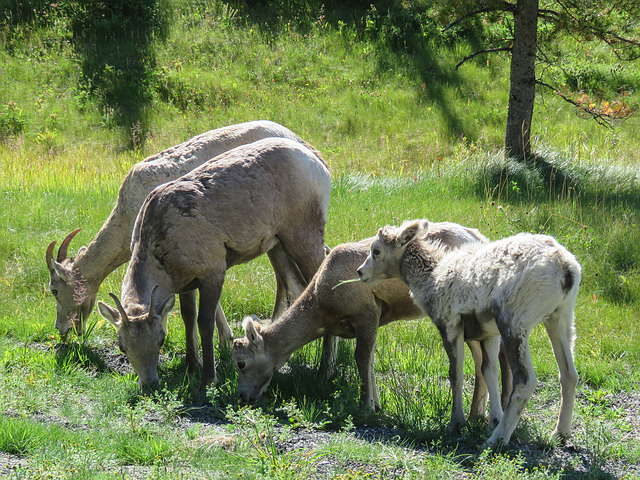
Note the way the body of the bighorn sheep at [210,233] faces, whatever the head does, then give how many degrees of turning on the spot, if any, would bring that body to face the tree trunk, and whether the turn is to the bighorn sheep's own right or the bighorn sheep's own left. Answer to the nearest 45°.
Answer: approximately 180°

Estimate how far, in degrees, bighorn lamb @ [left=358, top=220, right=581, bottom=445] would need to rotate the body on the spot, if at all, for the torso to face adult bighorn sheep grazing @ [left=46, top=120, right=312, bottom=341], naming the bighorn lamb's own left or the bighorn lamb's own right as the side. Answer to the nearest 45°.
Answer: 0° — it already faces it

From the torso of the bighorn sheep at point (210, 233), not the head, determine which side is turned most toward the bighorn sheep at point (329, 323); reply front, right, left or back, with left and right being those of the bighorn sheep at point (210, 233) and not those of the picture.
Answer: left

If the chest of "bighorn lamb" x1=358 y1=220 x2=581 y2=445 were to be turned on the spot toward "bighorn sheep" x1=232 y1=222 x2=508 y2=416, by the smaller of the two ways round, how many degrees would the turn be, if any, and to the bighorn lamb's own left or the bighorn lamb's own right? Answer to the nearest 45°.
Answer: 0° — it already faces it

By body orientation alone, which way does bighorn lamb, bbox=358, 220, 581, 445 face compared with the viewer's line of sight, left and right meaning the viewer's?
facing away from the viewer and to the left of the viewer

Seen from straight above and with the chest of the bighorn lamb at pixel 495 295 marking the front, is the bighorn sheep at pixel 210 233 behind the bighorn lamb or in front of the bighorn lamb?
in front

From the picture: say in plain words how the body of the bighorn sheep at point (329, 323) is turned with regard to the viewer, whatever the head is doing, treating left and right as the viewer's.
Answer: facing to the left of the viewer

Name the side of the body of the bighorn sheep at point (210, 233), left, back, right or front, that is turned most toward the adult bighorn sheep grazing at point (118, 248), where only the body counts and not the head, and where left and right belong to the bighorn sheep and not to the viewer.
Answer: right

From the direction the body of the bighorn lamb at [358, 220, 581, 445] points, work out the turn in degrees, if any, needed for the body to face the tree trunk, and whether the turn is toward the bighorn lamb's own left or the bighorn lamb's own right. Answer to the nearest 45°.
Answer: approximately 45° to the bighorn lamb's own right

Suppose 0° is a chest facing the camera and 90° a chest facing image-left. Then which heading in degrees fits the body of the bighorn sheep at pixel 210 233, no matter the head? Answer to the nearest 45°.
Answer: approximately 45°

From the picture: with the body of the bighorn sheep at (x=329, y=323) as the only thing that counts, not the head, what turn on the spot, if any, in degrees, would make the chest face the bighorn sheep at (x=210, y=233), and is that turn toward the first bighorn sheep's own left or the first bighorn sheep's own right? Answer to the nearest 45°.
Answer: approximately 45° to the first bighorn sheep's own right
